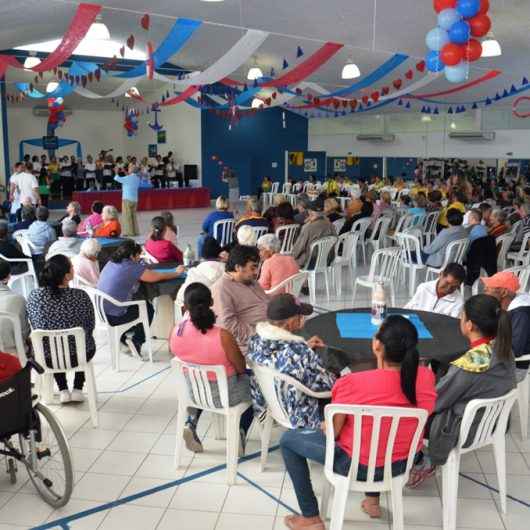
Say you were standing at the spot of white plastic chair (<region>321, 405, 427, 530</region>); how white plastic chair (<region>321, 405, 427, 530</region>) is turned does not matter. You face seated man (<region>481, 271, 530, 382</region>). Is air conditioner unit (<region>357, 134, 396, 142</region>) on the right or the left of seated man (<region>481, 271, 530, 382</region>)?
left

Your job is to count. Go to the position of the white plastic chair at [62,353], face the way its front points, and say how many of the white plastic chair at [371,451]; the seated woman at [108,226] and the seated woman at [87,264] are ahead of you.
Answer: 2

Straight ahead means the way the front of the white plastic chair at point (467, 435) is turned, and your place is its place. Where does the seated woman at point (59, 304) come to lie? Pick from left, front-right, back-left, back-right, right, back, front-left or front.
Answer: front-left

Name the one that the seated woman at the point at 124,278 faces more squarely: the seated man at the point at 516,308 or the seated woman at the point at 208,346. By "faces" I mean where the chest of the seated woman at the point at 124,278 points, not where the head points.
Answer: the seated man

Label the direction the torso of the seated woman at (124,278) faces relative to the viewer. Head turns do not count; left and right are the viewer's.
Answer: facing away from the viewer and to the right of the viewer

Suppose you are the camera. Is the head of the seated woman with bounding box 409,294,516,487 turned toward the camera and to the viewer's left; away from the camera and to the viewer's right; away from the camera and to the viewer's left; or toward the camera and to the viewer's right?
away from the camera and to the viewer's left

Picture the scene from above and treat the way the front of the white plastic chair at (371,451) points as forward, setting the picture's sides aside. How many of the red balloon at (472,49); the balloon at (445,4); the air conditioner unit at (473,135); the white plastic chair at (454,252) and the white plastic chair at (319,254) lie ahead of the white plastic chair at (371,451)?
5

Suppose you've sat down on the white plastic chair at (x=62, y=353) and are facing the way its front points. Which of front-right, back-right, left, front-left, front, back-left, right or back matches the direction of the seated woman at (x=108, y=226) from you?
front

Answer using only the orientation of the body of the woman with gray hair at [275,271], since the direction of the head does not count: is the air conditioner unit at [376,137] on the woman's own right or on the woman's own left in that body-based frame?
on the woman's own right

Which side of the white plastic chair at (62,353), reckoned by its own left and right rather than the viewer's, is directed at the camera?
back

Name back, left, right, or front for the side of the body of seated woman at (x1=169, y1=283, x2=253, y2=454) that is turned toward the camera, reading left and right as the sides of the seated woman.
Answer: back

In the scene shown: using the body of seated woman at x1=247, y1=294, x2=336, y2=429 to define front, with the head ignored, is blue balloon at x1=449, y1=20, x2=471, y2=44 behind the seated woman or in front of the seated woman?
in front

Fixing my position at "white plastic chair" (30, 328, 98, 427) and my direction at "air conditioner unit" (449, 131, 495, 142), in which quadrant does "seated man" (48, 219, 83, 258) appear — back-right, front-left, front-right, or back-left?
front-left

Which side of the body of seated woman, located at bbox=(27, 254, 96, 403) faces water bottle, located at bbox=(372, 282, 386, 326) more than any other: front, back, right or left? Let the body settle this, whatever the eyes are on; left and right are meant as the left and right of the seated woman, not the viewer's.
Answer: right

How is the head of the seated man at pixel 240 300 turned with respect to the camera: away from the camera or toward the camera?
toward the camera

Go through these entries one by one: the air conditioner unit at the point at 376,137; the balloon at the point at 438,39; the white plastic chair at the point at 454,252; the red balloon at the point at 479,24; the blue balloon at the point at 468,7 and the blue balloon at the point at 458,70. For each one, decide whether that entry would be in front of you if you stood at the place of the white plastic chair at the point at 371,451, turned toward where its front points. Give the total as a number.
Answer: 6

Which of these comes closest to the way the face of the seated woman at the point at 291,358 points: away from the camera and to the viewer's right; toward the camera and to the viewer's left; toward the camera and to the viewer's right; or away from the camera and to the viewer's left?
away from the camera and to the viewer's right

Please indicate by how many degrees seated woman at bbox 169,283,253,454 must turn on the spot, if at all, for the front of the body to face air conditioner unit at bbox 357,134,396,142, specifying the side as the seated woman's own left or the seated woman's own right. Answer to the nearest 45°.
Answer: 0° — they already face it

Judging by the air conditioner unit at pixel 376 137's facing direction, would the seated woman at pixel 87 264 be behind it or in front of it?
in front

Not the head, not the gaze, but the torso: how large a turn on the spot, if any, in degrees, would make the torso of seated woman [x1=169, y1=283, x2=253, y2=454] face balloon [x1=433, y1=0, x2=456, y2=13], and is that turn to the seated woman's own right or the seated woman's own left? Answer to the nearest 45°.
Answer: approximately 45° to the seated woman's own right

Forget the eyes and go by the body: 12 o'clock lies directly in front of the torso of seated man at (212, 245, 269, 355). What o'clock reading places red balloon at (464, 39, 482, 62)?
The red balloon is roughly at 9 o'clock from the seated man.
